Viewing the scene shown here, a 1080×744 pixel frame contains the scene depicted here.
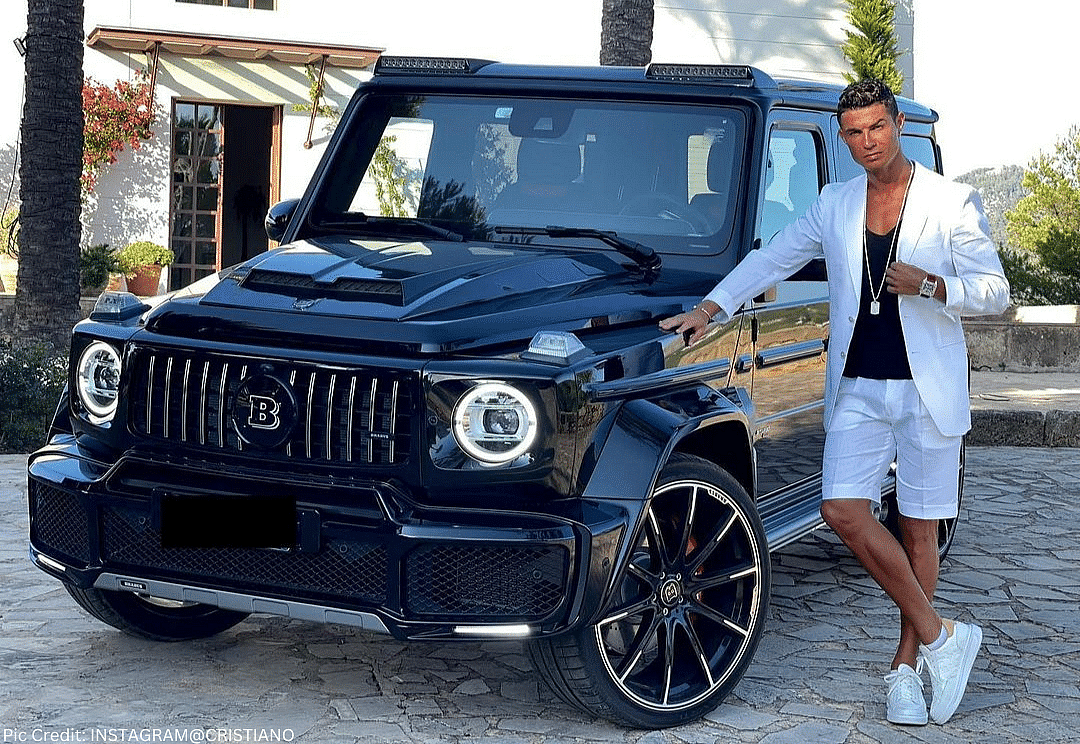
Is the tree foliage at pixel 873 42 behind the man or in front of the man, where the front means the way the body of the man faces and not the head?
behind

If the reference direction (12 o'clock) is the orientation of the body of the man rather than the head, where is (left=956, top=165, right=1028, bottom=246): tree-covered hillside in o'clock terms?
The tree-covered hillside is roughly at 6 o'clock from the man.

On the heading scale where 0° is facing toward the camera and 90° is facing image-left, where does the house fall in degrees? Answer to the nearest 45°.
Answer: approximately 0°

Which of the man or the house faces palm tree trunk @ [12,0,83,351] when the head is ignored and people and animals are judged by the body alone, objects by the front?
the house

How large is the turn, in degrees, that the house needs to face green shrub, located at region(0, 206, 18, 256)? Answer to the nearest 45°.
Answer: approximately 45° to its right

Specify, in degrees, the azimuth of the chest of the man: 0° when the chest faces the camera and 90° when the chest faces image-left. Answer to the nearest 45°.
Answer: approximately 0°

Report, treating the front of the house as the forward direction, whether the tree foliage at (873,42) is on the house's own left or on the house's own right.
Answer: on the house's own left

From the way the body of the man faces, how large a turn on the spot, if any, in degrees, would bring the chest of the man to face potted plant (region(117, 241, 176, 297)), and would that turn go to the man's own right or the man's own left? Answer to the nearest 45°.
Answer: approximately 135° to the man's own right

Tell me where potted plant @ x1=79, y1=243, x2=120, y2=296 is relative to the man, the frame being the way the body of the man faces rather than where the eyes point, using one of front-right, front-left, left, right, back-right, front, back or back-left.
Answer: back-right

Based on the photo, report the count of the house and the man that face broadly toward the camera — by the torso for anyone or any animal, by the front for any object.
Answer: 2

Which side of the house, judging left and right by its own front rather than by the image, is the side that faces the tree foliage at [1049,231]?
left

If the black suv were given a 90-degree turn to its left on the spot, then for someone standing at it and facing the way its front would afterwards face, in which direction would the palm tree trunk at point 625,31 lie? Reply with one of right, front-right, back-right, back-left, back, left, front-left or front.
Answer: back-left

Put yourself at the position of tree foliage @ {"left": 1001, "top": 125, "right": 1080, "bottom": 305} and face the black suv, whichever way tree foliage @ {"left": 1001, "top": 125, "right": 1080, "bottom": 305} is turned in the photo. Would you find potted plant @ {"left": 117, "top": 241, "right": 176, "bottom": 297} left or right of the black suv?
right

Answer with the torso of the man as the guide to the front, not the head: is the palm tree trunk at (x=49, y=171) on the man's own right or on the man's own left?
on the man's own right
